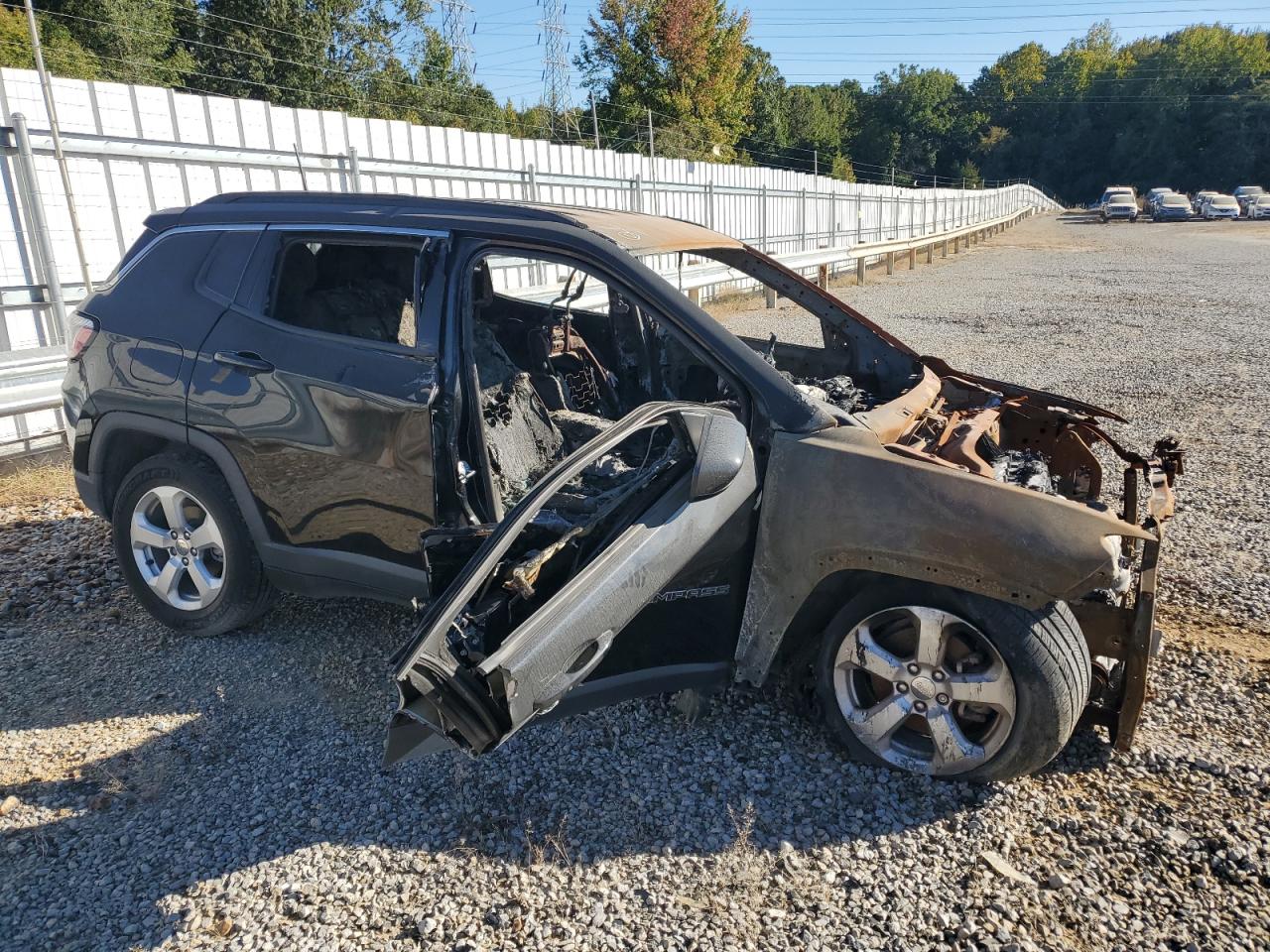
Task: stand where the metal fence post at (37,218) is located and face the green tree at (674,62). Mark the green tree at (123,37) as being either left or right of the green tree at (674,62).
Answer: left

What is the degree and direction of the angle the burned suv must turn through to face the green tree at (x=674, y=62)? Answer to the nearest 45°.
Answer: approximately 135° to its left

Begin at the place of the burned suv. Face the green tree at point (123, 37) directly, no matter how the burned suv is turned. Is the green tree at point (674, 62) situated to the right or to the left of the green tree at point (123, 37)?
right

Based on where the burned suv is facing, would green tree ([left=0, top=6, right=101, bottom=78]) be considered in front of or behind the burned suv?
behind

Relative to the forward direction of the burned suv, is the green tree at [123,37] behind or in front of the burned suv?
behind

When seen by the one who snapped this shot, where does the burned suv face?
facing the viewer and to the right of the viewer

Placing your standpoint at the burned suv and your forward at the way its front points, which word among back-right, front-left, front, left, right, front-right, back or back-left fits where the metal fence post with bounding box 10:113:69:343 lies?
back
